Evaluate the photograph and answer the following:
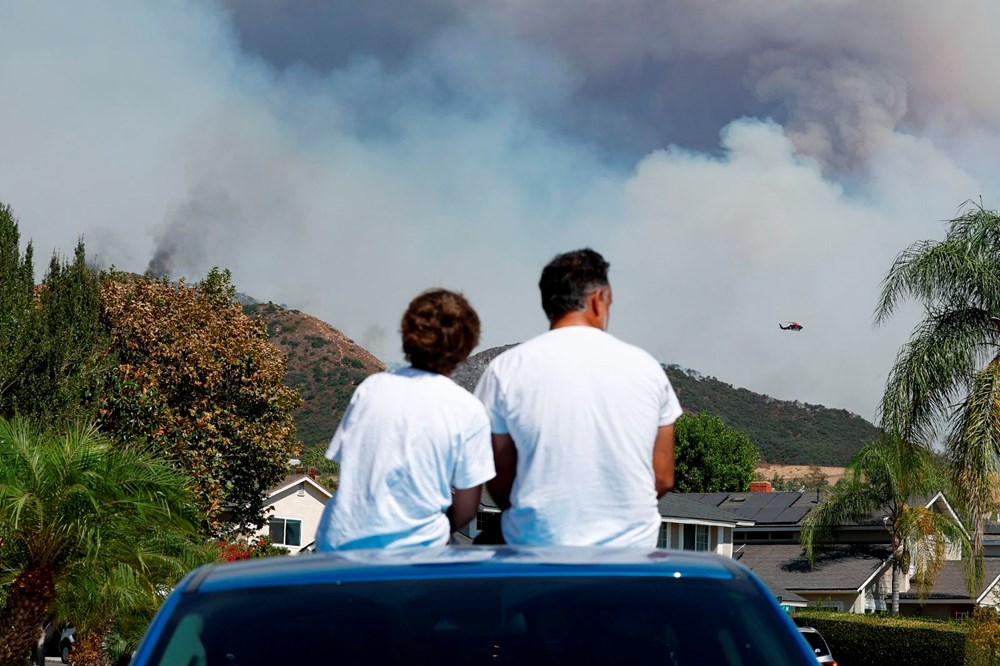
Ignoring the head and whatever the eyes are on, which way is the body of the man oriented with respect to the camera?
away from the camera

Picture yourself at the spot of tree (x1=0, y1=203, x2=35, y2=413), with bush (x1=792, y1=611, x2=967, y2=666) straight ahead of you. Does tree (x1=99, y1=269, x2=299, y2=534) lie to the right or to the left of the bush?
left

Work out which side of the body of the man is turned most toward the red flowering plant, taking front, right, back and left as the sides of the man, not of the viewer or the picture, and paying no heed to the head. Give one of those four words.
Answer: front
